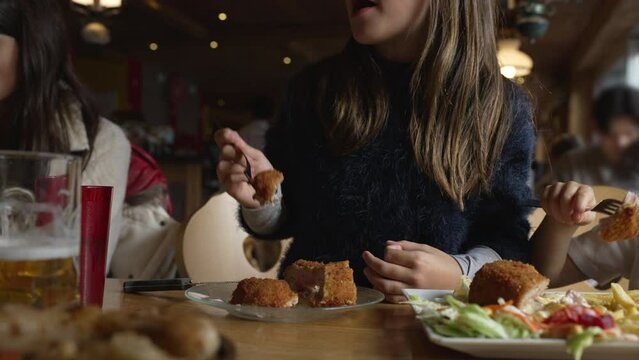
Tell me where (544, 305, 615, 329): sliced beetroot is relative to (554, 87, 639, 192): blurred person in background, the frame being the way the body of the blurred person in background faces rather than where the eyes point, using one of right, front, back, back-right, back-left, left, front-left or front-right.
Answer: front-right

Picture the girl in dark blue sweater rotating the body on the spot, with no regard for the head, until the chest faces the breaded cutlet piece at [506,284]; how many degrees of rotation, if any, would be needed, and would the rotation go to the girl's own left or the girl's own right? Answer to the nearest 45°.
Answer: approximately 45° to the girl's own left

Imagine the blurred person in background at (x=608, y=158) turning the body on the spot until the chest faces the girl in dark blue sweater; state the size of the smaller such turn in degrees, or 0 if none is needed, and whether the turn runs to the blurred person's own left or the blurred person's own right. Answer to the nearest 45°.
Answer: approximately 45° to the blurred person's own right

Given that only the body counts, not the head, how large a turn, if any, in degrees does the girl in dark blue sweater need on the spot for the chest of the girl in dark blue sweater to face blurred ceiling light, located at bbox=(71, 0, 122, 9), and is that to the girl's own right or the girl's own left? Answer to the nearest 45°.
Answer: approximately 90° to the girl's own right

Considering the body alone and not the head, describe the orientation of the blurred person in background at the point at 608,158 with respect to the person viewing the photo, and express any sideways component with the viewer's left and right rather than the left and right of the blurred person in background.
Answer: facing the viewer and to the right of the viewer

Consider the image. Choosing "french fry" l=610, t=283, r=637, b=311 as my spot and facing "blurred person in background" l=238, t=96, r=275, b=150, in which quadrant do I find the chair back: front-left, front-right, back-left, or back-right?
front-left

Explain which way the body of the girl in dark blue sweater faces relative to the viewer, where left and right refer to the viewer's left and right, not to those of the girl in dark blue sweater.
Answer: facing the viewer and to the left of the viewer

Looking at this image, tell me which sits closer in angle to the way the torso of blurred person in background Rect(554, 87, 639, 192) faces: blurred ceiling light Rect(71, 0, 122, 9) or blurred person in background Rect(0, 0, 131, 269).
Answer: the blurred person in background

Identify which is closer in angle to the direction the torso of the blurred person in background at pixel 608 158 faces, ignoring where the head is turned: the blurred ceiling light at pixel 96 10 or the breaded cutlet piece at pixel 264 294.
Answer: the breaded cutlet piece

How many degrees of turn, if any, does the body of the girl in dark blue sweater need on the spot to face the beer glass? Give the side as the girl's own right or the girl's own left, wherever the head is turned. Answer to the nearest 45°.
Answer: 0° — they already face it

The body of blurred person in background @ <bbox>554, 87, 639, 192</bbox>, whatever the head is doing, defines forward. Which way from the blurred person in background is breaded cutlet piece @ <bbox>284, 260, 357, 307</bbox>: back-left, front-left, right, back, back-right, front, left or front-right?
front-right

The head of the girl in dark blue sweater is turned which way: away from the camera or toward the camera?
toward the camera

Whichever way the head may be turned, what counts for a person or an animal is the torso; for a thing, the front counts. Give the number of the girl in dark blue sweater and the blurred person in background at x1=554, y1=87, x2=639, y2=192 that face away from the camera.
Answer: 0

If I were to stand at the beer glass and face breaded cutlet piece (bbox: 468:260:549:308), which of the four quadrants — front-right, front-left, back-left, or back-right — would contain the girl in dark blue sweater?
front-left

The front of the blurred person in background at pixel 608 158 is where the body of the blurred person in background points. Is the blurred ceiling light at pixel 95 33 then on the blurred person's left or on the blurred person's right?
on the blurred person's right

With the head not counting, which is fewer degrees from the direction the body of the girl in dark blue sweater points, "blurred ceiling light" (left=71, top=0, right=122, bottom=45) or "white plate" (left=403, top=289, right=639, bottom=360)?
the white plate
